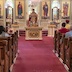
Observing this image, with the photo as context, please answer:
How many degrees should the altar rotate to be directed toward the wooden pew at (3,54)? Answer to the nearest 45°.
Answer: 0° — it already faces it

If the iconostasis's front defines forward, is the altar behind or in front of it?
in front

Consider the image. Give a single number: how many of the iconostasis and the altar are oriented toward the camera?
2

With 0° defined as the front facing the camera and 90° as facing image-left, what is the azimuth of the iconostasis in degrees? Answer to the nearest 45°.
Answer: approximately 0°

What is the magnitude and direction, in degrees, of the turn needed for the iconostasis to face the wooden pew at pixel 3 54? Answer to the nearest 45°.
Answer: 0° — it already faces it

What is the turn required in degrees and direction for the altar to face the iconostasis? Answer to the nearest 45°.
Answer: approximately 180°
